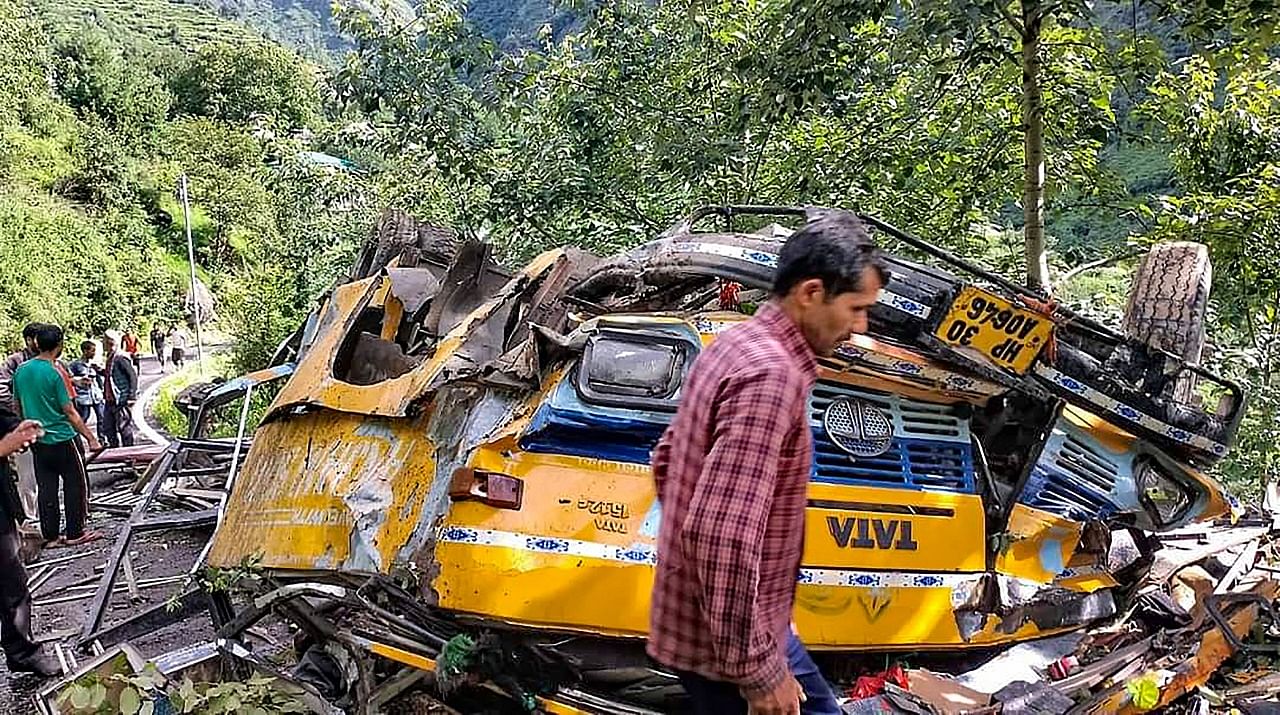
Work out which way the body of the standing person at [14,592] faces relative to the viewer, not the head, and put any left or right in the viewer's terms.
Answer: facing to the right of the viewer

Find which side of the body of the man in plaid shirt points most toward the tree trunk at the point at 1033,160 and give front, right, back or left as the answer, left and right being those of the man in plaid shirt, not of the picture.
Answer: left

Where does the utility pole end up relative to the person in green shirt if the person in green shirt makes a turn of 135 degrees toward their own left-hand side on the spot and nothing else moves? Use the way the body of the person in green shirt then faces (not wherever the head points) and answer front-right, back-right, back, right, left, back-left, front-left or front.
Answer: right

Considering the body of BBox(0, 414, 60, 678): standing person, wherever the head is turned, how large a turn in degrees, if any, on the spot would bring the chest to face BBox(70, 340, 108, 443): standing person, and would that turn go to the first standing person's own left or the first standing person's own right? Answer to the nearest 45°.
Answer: approximately 90° to the first standing person's own left

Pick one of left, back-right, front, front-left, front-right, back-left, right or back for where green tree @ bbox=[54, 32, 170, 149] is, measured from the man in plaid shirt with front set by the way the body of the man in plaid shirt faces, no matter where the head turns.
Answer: back-left

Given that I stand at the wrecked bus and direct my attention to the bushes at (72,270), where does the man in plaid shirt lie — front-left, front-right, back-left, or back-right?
back-left

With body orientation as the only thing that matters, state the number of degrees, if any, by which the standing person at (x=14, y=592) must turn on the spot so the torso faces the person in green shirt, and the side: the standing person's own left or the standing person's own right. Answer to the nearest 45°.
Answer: approximately 90° to the standing person's own left

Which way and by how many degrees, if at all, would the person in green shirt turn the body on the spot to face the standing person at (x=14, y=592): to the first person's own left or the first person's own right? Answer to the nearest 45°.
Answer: approximately 135° to the first person's own right

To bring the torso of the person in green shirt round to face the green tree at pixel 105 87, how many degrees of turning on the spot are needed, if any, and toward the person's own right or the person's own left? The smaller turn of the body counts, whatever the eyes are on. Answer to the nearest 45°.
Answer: approximately 45° to the person's own left

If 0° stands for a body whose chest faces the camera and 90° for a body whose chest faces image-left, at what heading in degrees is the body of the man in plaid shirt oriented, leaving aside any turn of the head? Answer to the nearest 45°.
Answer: approximately 270°

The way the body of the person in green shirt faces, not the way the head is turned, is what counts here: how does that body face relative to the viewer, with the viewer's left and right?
facing away from the viewer and to the right of the viewer

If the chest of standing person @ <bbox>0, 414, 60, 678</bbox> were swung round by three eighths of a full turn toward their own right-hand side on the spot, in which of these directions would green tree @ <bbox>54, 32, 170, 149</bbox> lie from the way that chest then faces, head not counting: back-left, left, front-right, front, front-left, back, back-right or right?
back-right

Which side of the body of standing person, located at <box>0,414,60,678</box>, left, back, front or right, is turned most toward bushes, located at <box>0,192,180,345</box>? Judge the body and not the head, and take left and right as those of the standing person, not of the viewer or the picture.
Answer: left

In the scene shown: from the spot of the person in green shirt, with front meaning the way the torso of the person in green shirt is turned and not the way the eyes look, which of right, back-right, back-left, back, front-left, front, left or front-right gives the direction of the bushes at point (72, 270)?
front-left
